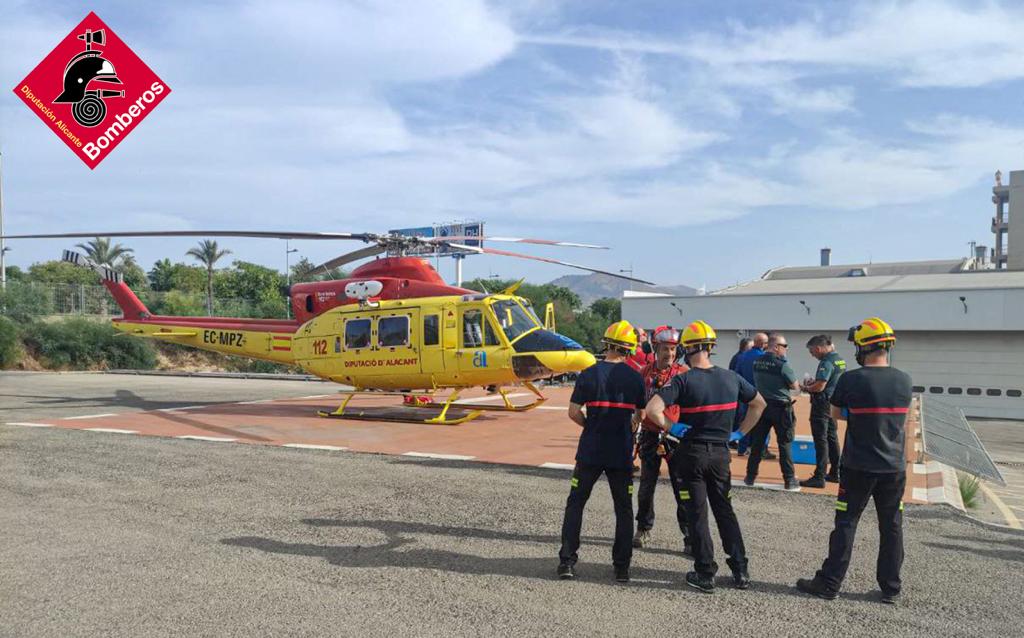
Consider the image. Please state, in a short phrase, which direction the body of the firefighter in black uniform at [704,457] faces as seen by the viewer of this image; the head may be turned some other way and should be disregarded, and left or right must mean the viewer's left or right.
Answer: facing away from the viewer

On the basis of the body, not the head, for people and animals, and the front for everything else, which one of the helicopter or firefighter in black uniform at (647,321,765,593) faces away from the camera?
the firefighter in black uniform

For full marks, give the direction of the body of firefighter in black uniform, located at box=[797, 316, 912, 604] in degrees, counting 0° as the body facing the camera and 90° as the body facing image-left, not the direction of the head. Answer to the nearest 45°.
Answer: approximately 135°

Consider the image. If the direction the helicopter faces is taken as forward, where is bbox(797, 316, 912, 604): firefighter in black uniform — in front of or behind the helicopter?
in front

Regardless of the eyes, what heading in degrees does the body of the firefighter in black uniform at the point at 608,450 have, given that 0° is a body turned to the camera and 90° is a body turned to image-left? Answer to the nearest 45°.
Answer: approximately 180°

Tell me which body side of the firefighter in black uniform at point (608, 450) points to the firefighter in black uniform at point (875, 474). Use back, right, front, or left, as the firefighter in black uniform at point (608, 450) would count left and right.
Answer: right

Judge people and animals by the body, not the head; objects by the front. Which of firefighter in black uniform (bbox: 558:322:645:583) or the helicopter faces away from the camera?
the firefighter in black uniform

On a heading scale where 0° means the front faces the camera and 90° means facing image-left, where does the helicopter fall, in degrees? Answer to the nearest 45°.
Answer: approximately 315°

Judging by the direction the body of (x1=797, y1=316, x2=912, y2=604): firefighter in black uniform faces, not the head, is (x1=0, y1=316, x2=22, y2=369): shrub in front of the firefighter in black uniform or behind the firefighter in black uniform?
in front

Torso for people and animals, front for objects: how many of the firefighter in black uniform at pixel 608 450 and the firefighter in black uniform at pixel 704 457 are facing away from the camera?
2

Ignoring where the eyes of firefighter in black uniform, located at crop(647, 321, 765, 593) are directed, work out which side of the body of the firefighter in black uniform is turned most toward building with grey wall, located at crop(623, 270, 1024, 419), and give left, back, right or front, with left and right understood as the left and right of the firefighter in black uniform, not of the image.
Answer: front

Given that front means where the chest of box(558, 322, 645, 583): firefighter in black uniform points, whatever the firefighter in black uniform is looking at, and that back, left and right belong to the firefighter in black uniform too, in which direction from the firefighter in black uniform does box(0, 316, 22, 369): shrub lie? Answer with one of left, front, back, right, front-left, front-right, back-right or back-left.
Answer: front-left

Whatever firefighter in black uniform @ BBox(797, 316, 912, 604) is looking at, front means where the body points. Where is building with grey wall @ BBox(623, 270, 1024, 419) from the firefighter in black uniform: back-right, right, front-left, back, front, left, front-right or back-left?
front-right

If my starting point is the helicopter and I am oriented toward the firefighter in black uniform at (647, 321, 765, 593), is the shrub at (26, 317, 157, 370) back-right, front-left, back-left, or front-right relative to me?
back-right

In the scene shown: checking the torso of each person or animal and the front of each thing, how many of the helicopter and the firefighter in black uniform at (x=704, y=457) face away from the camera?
1
